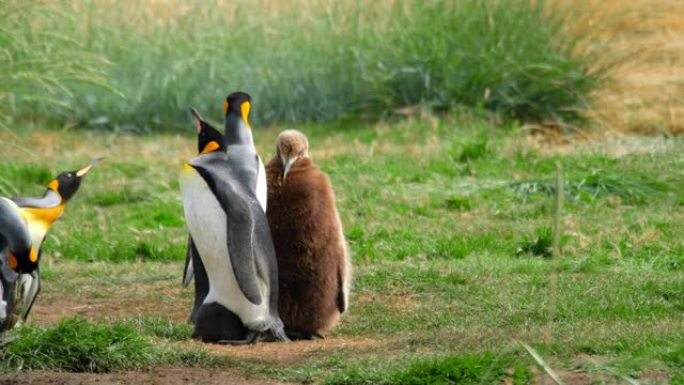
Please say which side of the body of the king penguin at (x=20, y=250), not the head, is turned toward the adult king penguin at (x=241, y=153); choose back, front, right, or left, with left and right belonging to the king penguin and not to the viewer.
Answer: front

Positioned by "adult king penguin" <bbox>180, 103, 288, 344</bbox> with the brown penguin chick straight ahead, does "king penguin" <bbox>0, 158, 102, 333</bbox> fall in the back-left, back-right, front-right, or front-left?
back-left

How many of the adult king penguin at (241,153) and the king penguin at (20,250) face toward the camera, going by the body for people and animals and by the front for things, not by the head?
0

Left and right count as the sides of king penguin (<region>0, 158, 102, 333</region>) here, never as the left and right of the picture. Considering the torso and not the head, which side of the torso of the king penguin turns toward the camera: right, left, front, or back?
right

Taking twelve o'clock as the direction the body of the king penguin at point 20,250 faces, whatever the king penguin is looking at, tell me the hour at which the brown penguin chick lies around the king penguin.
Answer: The brown penguin chick is roughly at 12 o'clock from the king penguin.

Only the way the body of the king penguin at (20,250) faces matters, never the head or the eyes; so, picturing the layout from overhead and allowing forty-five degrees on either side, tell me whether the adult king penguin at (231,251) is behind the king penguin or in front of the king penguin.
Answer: in front
